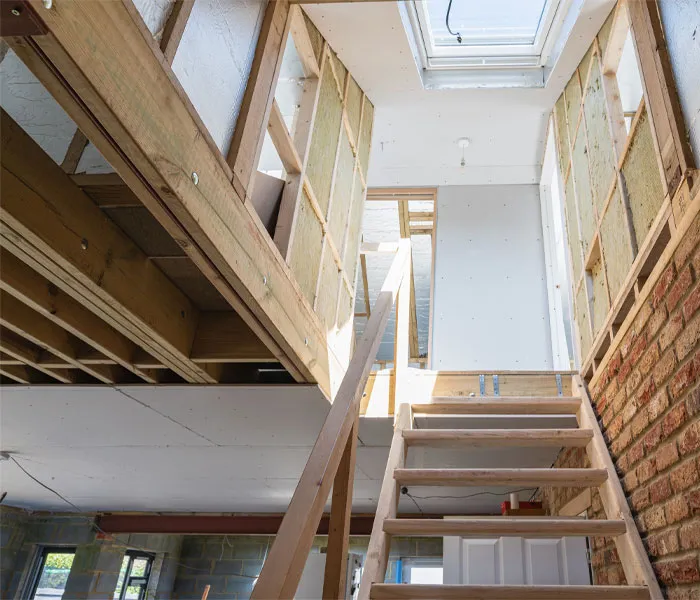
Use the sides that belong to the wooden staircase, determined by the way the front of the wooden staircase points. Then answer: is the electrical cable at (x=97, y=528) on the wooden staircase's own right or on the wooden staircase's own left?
on the wooden staircase's own right

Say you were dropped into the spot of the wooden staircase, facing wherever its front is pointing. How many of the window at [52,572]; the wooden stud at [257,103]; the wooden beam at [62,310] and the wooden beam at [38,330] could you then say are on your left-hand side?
0

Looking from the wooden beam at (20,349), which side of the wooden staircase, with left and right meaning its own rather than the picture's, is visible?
right

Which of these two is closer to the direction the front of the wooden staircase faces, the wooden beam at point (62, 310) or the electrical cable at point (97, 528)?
the wooden beam

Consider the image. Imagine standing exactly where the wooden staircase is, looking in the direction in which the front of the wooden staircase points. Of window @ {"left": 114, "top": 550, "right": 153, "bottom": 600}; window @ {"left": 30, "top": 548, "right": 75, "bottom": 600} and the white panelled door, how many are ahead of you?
0

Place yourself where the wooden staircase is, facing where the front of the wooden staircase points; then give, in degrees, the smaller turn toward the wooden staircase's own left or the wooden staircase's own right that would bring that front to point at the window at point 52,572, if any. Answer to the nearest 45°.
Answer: approximately 135° to the wooden staircase's own right

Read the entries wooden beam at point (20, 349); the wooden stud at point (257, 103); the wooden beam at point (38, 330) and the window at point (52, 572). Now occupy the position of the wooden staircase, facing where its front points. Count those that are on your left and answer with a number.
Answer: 0

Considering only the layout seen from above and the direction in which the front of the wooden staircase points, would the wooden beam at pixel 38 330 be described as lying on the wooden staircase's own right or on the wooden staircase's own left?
on the wooden staircase's own right

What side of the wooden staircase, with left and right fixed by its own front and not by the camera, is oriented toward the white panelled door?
back

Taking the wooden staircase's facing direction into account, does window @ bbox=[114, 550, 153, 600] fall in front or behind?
behind

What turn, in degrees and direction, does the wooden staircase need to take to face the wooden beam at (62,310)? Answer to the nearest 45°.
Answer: approximately 45° to its right
